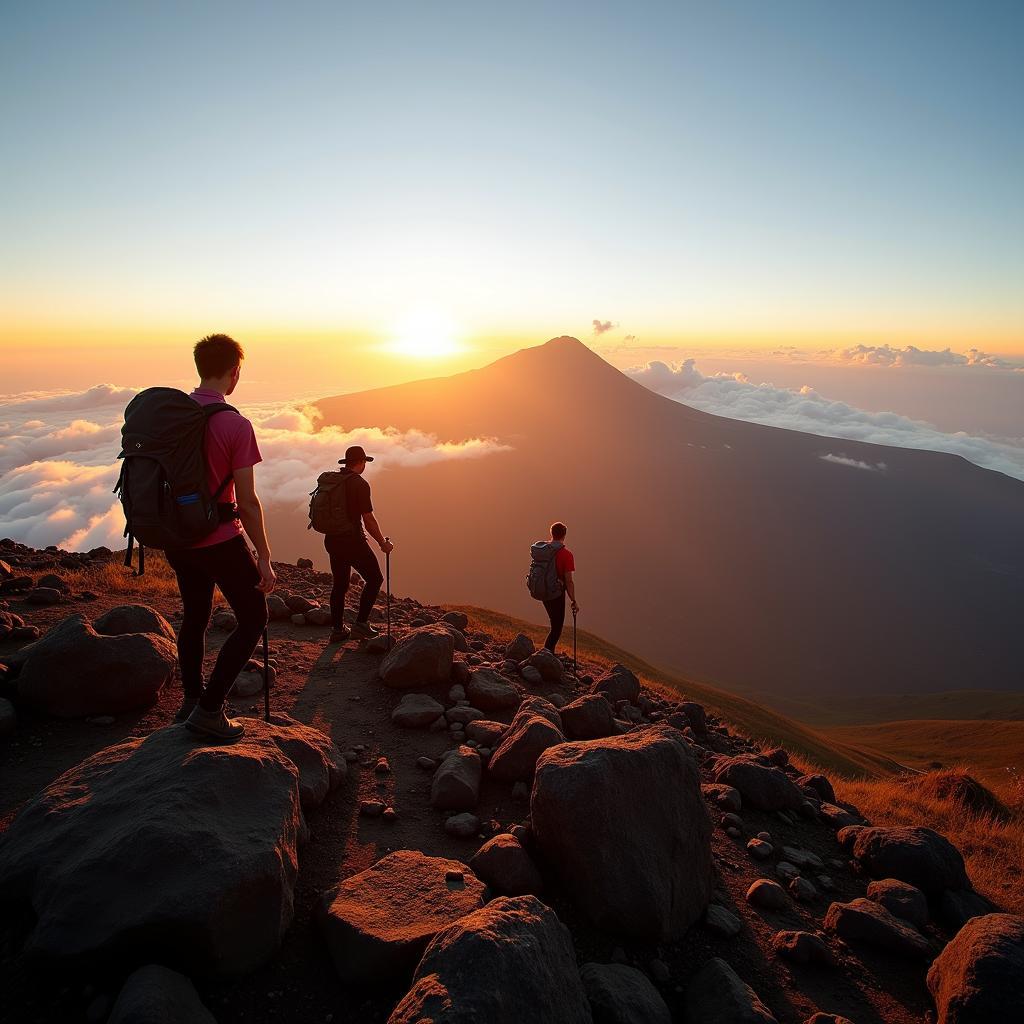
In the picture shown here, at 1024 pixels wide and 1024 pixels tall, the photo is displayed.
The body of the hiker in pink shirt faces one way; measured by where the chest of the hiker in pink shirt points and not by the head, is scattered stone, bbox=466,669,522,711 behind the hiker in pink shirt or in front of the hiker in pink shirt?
in front

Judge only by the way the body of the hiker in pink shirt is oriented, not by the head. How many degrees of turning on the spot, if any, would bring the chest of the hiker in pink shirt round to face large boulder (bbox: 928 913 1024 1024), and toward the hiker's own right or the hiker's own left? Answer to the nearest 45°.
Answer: approximately 90° to the hiker's own right

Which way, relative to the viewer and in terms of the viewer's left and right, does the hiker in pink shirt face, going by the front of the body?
facing away from the viewer and to the right of the viewer

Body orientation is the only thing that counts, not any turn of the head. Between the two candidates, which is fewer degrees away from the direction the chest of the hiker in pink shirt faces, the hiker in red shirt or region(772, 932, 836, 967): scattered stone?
the hiker in red shirt
